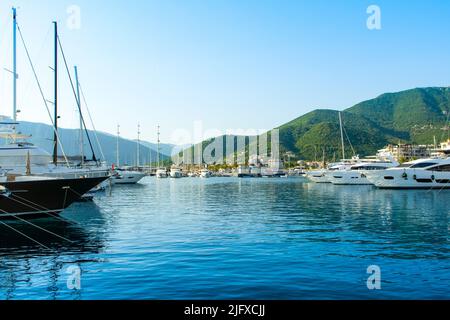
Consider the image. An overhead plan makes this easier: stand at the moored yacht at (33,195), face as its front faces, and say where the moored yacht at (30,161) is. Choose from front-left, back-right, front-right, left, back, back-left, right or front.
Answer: left

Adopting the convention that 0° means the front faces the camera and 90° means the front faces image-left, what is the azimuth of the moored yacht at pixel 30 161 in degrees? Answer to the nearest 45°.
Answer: approximately 270°

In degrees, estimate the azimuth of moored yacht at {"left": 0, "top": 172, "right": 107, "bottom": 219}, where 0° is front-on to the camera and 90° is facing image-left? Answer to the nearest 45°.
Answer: approximately 270°

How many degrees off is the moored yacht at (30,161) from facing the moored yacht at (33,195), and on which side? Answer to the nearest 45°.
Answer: approximately 90° to its right
